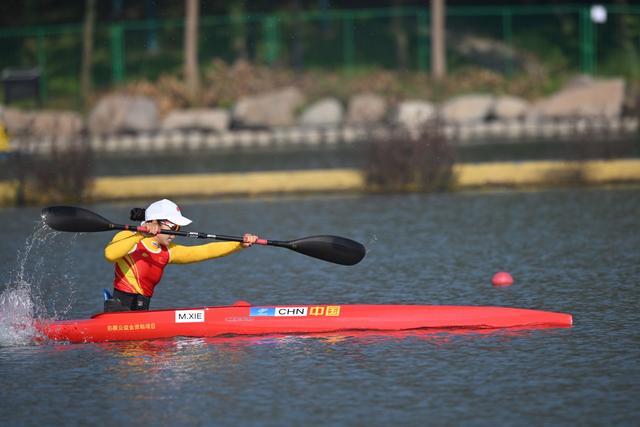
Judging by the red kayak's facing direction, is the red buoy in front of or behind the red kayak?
in front

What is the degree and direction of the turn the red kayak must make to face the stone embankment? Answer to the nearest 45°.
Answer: approximately 90° to its left

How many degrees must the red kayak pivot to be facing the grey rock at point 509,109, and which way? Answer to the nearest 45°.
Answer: approximately 90° to its left

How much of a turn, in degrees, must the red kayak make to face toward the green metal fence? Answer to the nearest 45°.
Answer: approximately 90° to its left

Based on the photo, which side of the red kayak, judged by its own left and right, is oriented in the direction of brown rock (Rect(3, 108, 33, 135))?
left

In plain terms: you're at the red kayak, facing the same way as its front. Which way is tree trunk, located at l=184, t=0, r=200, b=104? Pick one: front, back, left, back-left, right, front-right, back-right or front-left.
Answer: left

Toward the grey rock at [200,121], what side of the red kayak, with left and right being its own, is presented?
left

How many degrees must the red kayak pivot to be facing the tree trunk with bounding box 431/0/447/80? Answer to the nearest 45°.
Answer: approximately 90° to its left

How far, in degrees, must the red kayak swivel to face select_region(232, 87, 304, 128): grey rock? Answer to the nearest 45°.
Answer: approximately 90° to its left

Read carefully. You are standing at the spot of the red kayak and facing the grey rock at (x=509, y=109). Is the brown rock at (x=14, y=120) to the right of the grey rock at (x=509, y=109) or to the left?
left

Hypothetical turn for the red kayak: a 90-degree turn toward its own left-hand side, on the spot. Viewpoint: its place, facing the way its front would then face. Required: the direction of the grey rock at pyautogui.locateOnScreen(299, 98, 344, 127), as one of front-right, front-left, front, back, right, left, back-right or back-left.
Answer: front

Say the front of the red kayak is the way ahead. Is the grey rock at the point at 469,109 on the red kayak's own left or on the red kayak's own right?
on the red kayak's own left

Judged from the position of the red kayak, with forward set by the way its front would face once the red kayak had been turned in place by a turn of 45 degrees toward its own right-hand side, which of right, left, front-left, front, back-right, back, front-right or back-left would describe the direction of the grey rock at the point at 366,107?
back-left

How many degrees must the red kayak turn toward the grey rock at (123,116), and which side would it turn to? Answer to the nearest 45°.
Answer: approximately 90° to its left

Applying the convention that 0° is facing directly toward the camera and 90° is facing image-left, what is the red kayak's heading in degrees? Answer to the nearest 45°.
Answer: approximately 270°
